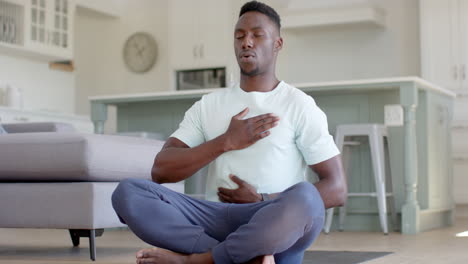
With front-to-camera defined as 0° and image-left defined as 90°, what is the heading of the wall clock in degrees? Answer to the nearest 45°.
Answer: approximately 0°

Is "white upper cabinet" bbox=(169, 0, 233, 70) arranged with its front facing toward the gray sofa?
yes

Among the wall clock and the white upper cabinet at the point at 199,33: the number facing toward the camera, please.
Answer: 2

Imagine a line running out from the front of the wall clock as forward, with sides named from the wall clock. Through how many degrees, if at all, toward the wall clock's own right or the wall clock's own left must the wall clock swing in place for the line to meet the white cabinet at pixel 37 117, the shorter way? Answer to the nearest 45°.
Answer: approximately 45° to the wall clock's own right

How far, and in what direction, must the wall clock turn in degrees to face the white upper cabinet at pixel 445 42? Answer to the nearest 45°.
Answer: approximately 45° to its left
